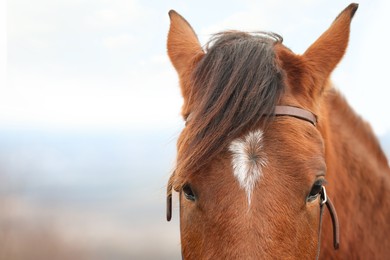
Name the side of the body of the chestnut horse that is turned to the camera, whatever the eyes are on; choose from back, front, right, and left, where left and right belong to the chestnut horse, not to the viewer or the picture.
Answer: front
